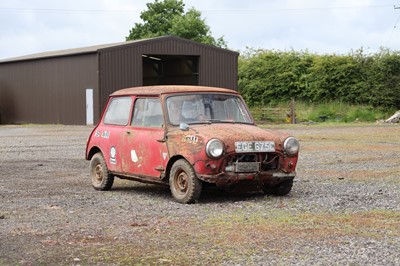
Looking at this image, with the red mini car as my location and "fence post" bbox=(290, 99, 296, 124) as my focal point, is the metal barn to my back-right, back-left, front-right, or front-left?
front-left

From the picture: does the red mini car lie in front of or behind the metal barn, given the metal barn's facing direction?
in front

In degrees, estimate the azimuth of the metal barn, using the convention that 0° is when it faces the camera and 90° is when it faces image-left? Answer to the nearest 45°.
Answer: approximately 315°

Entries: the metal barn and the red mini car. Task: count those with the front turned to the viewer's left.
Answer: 0

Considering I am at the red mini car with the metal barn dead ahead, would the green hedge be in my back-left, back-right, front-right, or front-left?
front-right

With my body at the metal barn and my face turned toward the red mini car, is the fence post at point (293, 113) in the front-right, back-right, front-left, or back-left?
front-left

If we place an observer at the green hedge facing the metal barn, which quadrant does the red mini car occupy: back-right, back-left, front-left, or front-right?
front-left

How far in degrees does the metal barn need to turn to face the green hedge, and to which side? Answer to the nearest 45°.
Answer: approximately 45° to its left

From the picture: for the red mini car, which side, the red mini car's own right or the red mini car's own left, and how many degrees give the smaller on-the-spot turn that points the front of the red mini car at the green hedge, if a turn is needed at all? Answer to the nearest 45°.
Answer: approximately 135° to the red mini car's own left

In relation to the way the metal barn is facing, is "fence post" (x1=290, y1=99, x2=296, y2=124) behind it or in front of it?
in front

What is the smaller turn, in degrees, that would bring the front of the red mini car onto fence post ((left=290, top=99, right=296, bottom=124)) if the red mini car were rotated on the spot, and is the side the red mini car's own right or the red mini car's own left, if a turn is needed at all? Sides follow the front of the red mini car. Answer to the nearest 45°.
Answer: approximately 135° to the red mini car's own left

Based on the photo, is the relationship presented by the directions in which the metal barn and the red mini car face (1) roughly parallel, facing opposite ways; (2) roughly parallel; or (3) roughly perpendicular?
roughly parallel

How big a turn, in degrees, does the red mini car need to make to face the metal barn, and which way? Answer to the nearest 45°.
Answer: approximately 135° to its left

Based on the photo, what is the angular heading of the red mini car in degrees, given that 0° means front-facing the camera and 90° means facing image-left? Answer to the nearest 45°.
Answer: approximately 315°
